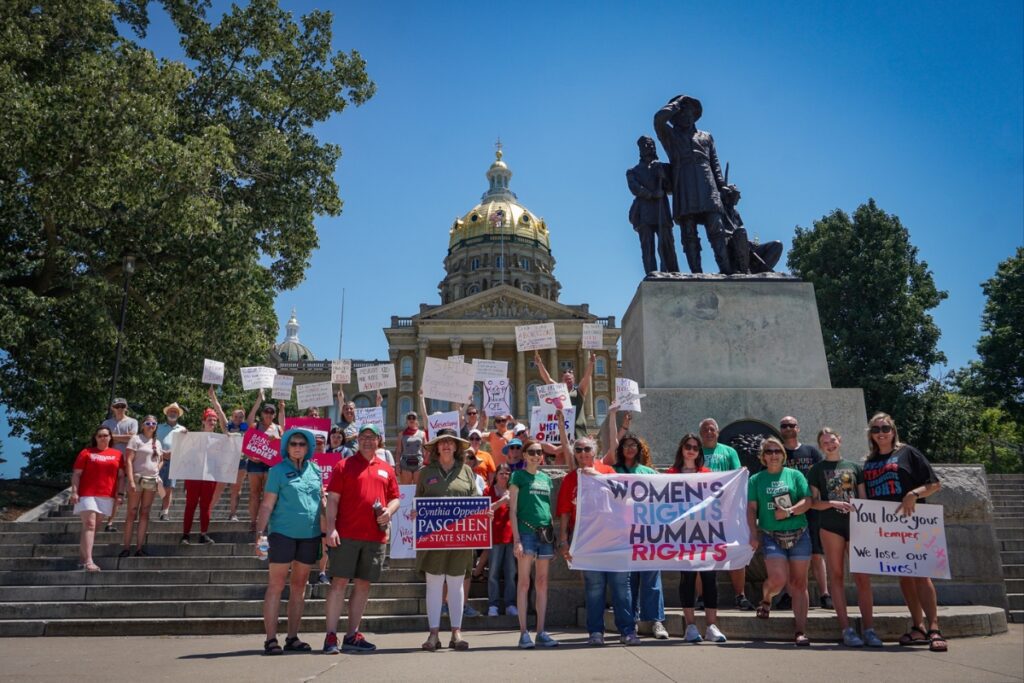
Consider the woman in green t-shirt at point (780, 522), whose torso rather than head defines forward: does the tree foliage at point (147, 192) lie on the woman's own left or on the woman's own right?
on the woman's own right

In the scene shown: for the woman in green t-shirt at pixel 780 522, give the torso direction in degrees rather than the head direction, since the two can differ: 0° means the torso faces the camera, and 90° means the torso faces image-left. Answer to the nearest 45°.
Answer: approximately 0°

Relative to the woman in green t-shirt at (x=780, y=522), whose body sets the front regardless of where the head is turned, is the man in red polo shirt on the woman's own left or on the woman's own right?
on the woman's own right

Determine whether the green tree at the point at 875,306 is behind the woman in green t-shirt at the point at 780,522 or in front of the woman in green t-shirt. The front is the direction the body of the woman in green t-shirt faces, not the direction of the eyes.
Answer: behind

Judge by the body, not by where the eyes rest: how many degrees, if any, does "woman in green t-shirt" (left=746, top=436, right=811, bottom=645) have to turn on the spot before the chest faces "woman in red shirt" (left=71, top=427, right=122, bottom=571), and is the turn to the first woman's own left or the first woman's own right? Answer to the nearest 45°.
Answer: approximately 90° to the first woman's own right
